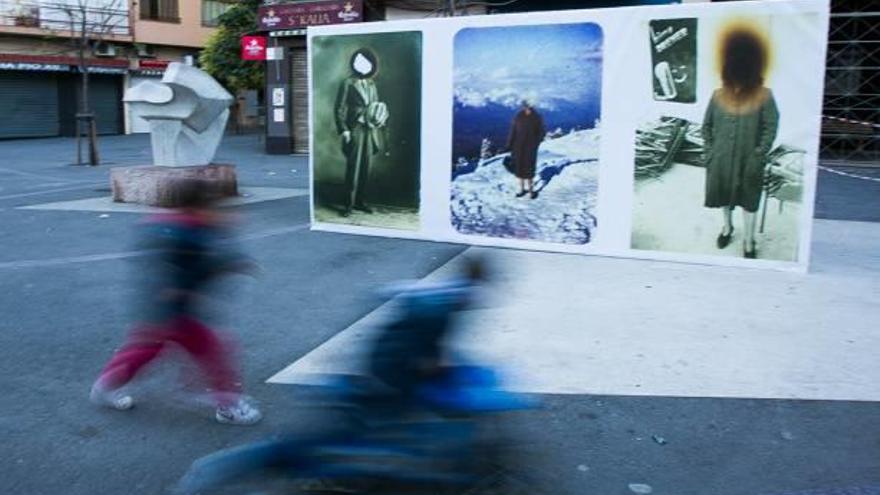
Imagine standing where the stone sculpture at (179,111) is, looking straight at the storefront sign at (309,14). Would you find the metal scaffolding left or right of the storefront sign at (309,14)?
right

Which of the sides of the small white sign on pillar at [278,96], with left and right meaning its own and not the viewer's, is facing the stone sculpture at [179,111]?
front

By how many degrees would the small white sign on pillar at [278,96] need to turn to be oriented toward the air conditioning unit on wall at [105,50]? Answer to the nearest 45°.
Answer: approximately 135° to its right

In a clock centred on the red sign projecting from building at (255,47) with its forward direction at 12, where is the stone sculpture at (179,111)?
The stone sculpture is roughly at 12 o'clock from the red sign projecting from building.

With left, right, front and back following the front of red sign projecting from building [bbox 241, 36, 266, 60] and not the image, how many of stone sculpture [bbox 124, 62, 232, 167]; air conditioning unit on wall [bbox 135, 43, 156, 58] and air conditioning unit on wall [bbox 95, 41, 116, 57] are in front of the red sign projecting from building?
1

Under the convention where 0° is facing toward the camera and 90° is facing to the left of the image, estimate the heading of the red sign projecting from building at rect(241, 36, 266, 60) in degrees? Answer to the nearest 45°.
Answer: approximately 0°

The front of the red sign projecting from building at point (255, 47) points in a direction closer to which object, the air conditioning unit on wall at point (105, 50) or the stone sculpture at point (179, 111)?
the stone sculpture

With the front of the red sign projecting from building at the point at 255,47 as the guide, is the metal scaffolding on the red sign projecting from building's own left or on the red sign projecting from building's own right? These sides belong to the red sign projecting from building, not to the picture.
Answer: on the red sign projecting from building's own left

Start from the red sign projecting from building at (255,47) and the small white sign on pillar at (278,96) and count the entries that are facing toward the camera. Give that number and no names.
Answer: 2

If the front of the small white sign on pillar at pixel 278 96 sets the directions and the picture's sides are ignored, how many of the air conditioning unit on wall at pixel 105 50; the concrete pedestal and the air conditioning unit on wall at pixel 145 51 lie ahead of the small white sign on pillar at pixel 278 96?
1
